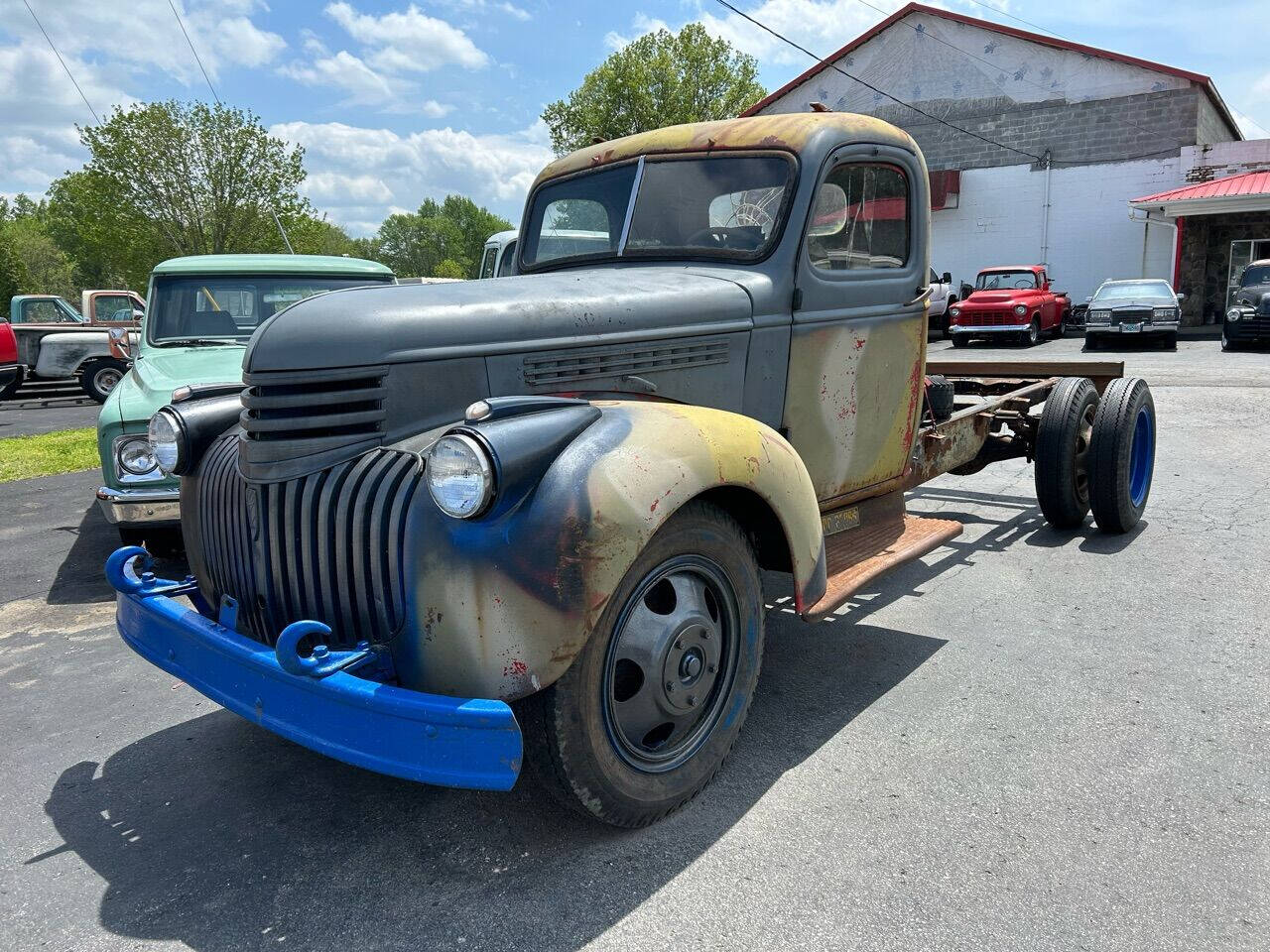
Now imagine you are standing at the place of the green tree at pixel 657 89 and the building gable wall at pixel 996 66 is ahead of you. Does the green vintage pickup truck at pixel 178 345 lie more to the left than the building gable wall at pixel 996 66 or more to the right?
right

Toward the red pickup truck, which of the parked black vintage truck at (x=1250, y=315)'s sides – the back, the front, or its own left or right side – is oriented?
right

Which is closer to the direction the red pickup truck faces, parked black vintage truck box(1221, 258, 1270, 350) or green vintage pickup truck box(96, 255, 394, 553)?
the green vintage pickup truck

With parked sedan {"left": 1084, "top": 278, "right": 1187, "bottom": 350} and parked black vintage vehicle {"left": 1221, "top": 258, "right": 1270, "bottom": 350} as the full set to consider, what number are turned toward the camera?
2

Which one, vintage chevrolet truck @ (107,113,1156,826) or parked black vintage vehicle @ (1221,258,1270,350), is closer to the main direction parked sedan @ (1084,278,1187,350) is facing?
the vintage chevrolet truck

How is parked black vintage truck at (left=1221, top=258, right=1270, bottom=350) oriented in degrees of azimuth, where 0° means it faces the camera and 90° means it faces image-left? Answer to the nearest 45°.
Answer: approximately 0°

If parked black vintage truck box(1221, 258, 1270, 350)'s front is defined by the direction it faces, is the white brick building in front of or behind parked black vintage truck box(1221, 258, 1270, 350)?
behind

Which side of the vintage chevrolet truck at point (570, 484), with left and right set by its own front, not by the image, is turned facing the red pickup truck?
back

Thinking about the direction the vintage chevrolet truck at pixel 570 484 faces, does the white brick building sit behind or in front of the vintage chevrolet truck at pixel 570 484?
behind

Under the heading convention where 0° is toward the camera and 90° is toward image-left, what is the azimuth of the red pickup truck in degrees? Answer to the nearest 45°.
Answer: approximately 45°
